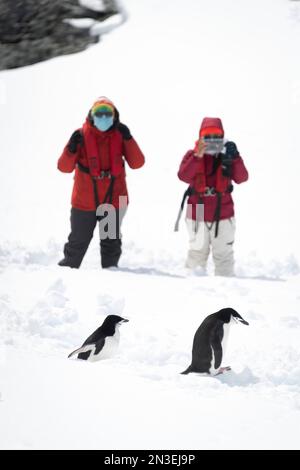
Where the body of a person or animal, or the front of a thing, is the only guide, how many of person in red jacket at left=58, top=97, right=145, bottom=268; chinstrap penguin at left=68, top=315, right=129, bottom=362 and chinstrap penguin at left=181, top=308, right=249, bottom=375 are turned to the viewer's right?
2

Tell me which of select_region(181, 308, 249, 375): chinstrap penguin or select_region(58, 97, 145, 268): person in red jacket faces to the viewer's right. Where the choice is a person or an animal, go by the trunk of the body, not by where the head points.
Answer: the chinstrap penguin

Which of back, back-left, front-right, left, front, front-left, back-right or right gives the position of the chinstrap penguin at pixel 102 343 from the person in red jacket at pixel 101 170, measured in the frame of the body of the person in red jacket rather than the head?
front

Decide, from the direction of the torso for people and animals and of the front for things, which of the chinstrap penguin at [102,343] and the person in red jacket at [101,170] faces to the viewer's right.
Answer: the chinstrap penguin

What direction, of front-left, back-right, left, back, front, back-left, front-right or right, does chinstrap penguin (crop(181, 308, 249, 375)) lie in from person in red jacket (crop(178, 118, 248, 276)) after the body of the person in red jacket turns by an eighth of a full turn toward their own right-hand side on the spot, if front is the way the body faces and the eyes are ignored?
front-left

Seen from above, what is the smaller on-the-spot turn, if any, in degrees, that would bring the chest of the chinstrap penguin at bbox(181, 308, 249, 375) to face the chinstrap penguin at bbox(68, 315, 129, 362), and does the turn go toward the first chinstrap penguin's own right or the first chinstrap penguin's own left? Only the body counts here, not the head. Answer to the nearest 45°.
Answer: approximately 180°

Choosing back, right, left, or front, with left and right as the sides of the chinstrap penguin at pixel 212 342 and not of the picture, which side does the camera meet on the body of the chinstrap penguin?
right

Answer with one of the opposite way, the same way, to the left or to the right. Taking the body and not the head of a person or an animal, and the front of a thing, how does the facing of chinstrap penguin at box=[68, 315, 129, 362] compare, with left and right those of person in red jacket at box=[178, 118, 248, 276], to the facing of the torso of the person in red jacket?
to the left

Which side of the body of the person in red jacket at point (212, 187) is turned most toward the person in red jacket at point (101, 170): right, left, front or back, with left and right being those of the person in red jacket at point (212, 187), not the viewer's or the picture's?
right

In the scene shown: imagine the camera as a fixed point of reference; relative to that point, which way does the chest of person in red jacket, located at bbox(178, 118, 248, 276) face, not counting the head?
toward the camera

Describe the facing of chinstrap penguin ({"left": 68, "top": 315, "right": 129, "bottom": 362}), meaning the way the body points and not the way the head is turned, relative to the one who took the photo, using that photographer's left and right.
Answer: facing to the right of the viewer

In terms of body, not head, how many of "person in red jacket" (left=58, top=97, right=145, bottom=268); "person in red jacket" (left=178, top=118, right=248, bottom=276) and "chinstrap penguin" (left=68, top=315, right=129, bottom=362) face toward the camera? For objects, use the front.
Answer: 2

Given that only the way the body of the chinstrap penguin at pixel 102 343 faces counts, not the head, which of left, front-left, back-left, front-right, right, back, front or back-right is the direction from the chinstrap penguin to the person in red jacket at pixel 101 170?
left

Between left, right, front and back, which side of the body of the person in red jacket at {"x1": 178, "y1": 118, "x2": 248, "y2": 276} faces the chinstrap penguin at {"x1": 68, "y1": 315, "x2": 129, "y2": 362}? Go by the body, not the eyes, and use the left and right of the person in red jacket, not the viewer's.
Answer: front

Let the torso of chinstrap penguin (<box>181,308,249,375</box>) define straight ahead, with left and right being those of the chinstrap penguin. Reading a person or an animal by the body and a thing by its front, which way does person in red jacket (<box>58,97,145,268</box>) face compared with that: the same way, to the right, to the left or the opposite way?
to the right
